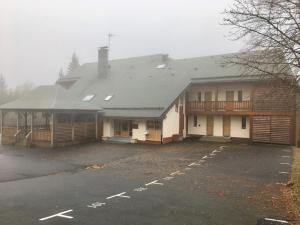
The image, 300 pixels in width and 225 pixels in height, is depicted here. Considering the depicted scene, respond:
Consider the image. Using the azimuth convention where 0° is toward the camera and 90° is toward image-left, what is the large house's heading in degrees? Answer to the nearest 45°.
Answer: approximately 0°
